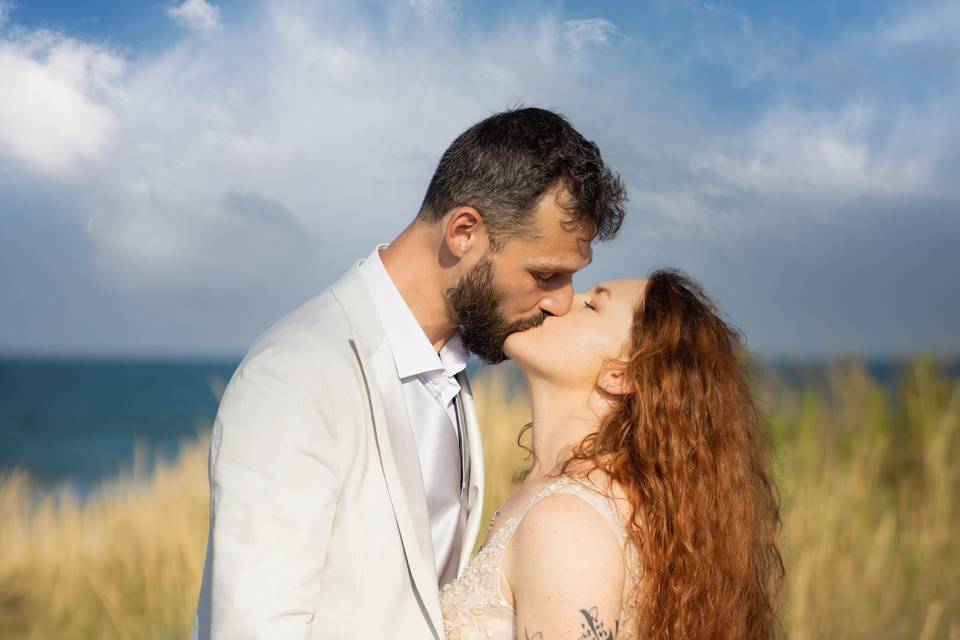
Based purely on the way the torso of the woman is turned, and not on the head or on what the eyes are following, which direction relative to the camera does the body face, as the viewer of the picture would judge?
to the viewer's left

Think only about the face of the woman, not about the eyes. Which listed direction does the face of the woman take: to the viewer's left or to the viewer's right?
to the viewer's left

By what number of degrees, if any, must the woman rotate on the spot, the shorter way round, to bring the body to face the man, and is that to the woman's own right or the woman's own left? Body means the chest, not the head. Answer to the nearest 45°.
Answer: approximately 45° to the woman's own left

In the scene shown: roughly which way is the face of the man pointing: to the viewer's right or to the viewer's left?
to the viewer's right
